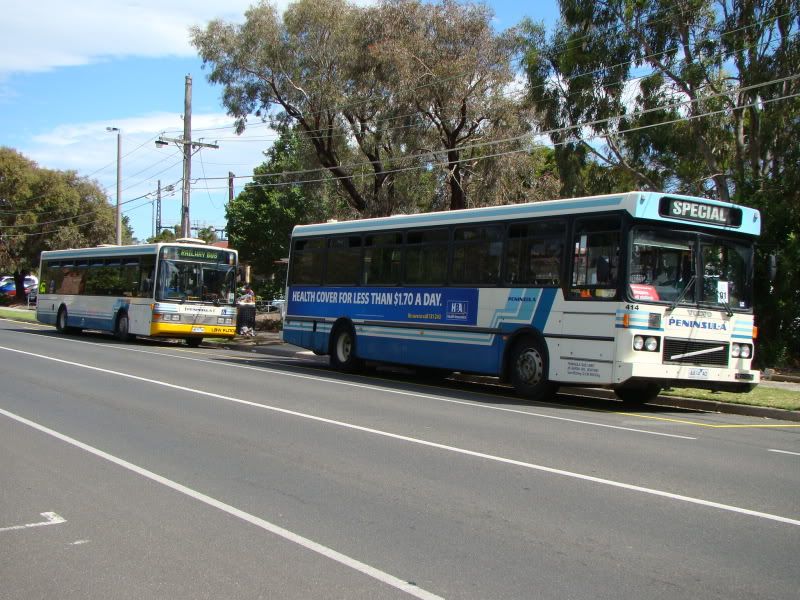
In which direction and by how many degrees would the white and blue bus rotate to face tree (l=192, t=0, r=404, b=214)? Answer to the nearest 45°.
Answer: approximately 180°

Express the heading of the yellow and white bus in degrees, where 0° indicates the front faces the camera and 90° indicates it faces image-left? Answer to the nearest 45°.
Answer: approximately 315°

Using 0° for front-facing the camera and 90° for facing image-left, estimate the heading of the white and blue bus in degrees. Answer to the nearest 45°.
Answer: approximately 315°

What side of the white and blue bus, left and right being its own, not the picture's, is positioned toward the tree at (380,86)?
back

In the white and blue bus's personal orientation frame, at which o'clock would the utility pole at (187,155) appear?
The utility pole is roughly at 6 o'clock from the white and blue bus.
